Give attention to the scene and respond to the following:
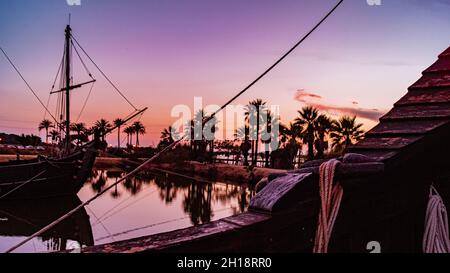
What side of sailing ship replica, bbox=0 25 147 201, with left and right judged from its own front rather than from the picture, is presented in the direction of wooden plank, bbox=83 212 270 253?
right

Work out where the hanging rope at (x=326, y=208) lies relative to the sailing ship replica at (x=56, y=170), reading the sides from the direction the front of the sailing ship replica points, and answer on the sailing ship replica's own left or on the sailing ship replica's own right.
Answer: on the sailing ship replica's own right

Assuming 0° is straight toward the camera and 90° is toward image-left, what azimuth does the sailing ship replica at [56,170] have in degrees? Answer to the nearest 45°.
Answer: approximately 270°

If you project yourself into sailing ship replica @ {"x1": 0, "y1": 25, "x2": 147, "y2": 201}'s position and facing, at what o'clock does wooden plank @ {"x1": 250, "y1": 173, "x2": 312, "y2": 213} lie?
The wooden plank is roughly at 3 o'clock from the sailing ship replica.

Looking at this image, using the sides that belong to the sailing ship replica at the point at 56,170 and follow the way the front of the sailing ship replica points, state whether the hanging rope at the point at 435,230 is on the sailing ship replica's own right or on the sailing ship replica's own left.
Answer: on the sailing ship replica's own right

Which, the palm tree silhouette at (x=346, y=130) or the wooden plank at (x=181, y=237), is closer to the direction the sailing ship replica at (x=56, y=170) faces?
the palm tree silhouette

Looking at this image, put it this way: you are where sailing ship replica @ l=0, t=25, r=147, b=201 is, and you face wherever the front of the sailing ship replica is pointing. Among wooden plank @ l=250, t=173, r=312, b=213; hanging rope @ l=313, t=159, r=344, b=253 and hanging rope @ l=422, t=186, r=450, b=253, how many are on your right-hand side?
3

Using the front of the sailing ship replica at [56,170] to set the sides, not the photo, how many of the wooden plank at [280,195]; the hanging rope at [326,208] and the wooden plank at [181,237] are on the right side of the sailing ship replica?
3
